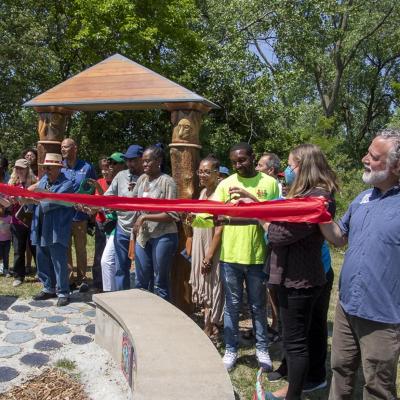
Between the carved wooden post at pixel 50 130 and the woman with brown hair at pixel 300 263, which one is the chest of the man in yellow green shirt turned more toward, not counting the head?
the woman with brown hair

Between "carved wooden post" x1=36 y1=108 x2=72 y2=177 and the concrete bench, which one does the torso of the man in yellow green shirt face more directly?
the concrete bench

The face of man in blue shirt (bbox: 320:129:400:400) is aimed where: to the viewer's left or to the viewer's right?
to the viewer's left

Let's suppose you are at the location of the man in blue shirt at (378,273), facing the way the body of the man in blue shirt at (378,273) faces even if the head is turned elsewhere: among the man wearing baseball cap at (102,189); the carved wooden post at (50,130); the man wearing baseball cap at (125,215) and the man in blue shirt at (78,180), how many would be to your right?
4

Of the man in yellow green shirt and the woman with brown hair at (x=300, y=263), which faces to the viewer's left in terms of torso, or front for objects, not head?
the woman with brown hair

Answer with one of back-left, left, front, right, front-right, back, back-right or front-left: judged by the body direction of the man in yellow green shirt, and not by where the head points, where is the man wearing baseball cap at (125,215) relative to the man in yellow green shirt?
back-right

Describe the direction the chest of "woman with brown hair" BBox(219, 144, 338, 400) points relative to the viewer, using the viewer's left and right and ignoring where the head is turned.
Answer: facing to the left of the viewer

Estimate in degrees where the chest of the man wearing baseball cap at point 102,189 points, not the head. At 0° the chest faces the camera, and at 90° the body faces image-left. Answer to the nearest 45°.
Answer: approximately 45°
